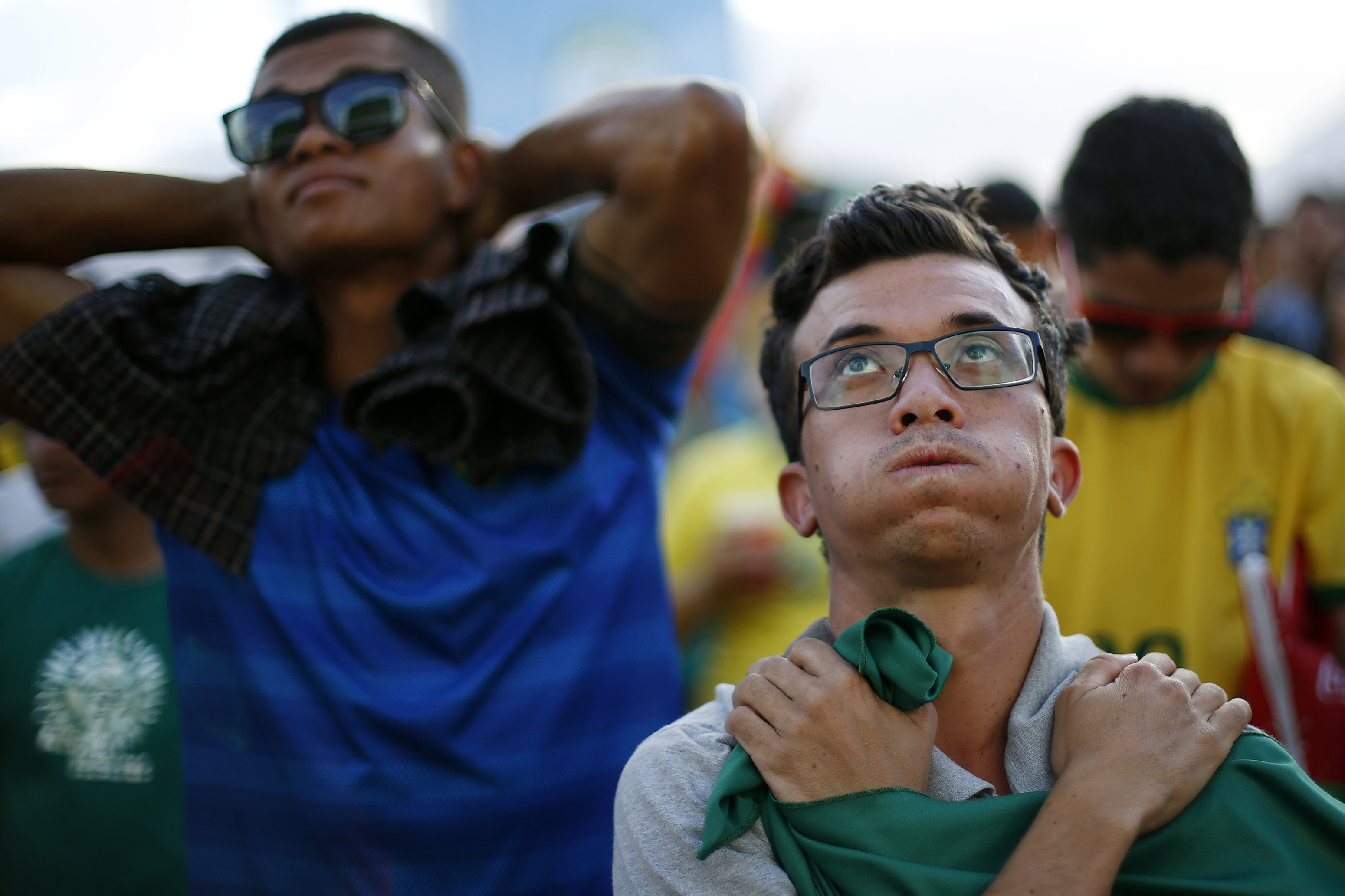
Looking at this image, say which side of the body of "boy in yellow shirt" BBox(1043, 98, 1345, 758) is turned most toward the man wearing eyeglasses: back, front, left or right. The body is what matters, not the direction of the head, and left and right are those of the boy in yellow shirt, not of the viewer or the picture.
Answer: front

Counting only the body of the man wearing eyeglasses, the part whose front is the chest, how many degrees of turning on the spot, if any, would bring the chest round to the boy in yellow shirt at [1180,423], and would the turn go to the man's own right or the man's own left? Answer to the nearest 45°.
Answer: approximately 180°

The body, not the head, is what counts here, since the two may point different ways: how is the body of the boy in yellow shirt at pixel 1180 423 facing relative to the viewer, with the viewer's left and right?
facing the viewer

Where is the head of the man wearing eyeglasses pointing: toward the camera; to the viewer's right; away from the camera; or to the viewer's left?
toward the camera

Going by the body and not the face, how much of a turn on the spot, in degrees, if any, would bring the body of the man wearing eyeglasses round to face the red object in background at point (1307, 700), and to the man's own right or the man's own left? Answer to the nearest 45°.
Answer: approximately 135° to the man's own left

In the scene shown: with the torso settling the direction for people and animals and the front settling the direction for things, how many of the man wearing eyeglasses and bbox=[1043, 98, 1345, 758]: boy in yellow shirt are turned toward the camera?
2

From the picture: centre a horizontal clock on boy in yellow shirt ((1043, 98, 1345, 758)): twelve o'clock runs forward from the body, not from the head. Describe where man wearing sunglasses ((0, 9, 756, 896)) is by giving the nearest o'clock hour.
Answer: The man wearing sunglasses is roughly at 2 o'clock from the boy in yellow shirt.

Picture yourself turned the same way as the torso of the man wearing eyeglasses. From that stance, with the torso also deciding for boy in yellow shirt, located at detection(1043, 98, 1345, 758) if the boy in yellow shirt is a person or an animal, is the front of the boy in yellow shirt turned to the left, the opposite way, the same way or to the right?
the same way

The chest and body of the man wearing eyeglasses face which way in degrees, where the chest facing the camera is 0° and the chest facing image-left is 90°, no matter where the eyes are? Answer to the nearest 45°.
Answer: approximately 0°

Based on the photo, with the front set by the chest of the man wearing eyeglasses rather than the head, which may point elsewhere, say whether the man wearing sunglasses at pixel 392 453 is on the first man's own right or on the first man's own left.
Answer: on the first man's own right
